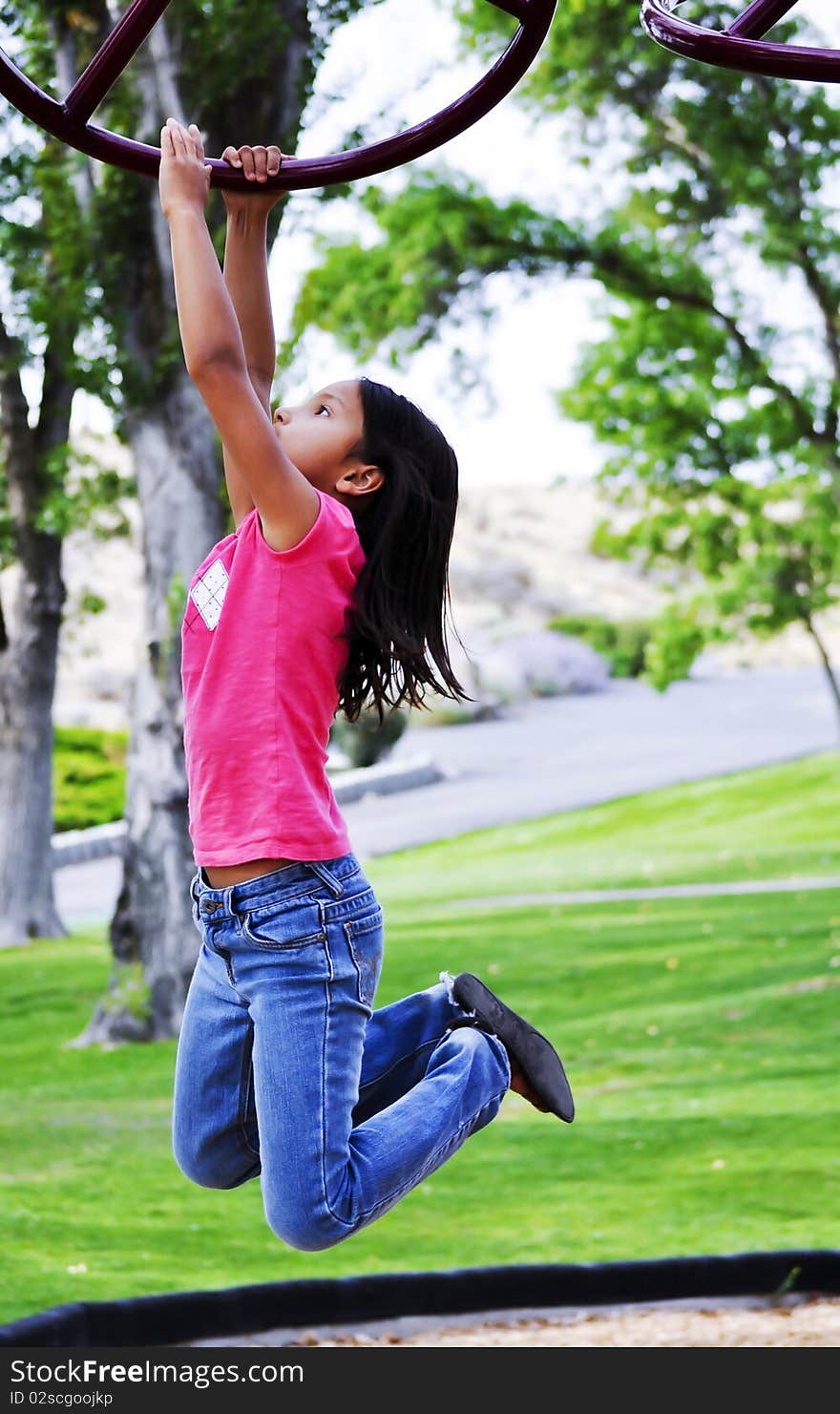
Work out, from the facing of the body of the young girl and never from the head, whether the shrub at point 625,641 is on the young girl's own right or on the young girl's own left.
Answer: on the young girl's own right

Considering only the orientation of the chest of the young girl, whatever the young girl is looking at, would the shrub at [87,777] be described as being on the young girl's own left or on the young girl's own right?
on the young girl's own right

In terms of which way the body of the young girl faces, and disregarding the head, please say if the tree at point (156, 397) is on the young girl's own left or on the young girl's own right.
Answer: on the young girl's own right

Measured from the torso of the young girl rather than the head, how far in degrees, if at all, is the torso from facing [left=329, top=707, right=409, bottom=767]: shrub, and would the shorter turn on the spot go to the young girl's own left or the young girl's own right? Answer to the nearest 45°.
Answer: approximately 90° to the young girl's own right

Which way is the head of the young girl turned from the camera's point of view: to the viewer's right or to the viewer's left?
to the viewer's left

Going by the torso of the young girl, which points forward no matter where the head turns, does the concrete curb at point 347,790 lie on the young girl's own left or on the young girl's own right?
on the young girl's own right

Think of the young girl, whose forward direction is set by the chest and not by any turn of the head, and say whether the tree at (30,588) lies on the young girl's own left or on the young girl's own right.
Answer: on the young girl's own right

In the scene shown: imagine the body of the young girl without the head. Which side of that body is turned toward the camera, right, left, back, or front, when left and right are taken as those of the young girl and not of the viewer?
left
